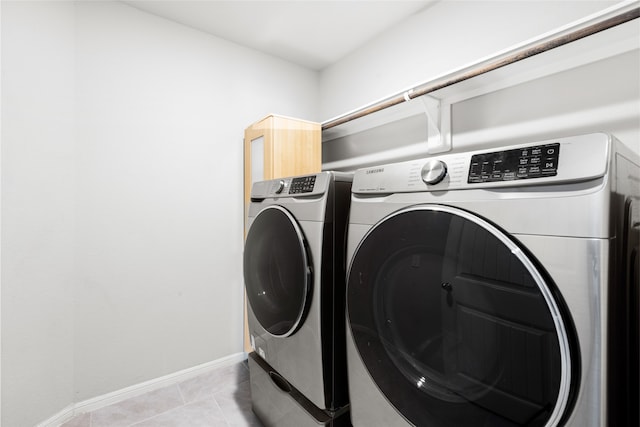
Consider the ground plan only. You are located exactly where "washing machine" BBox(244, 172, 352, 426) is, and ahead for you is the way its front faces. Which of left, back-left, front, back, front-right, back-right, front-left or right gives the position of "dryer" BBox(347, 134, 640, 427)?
left

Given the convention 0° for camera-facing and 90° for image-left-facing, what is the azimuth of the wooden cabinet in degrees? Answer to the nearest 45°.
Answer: approximately 45°

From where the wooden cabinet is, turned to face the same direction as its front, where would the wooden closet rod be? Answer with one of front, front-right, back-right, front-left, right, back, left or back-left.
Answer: left

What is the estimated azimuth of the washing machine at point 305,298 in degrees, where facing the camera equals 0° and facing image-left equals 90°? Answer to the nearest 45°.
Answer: approximately 45°

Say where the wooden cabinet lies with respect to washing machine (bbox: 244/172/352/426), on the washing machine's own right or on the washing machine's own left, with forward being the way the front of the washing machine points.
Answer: on the washing machine's own right

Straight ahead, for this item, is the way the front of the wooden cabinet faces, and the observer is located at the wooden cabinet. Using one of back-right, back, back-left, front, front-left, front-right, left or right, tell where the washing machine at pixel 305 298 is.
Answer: front-left
